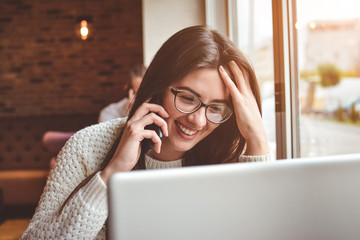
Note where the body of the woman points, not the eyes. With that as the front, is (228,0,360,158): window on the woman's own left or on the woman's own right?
on the woman's own left

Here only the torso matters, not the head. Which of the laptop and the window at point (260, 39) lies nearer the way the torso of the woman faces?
the laptop

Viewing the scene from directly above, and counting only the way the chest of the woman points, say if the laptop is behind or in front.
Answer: in front

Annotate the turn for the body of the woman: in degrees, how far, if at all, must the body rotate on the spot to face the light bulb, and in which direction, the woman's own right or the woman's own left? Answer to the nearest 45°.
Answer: approximately 135° to the woman's own left

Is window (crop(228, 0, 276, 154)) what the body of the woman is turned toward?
no

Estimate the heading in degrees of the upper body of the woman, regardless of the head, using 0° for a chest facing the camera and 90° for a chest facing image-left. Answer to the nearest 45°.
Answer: approximately 315°
